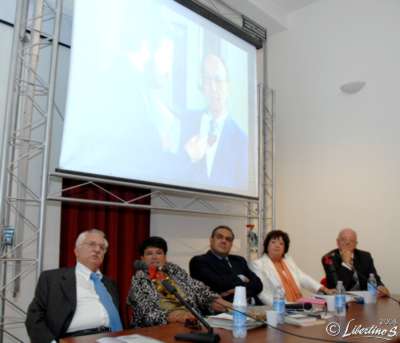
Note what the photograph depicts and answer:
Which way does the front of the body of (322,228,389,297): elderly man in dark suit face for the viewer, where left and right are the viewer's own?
facing the viewer

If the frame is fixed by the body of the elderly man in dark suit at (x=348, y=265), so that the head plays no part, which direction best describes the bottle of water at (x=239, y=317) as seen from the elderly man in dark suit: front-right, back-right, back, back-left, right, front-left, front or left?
front

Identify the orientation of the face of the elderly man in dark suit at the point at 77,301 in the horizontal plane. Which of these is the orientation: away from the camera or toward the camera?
toward the camera

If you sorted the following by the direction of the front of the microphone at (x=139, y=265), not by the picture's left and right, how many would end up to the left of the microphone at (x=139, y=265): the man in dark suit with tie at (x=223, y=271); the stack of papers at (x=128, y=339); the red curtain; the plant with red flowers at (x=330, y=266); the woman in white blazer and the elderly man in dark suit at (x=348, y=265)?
1

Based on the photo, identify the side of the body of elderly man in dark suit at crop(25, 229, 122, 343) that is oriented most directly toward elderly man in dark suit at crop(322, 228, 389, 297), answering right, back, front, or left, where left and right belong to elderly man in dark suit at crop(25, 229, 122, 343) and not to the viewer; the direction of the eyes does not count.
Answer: left

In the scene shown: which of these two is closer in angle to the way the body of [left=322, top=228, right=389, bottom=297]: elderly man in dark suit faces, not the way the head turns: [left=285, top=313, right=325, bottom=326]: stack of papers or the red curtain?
the stack of papers

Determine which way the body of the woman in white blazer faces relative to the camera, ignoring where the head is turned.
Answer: toward the camera
